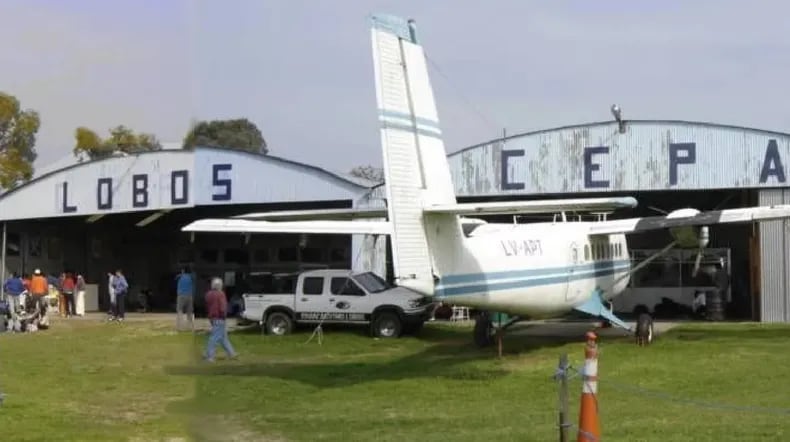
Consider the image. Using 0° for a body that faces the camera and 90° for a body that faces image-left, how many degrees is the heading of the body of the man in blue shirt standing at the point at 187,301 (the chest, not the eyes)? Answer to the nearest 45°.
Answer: approximately 180°

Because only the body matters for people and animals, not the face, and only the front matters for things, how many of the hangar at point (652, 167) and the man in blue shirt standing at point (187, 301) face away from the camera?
1

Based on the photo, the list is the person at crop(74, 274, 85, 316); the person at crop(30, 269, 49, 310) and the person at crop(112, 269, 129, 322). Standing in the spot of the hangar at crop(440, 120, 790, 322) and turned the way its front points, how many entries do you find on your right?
3

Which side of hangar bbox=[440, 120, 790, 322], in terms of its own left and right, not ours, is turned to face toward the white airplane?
front

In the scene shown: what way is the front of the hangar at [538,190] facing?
toward the camera

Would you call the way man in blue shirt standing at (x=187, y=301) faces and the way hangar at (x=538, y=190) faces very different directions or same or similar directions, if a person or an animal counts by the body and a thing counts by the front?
very different directions

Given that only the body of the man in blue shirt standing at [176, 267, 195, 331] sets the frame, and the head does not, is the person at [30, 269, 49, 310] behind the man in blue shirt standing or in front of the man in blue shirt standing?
in front

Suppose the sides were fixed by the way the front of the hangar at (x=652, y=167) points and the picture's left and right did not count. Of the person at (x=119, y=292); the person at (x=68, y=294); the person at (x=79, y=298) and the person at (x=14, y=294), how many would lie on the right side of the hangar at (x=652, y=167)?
4

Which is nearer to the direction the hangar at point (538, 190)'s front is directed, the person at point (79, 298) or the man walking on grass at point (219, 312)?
the man walking on grass

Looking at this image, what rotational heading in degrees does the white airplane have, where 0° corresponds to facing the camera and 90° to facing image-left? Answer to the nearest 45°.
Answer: approximately 225°
